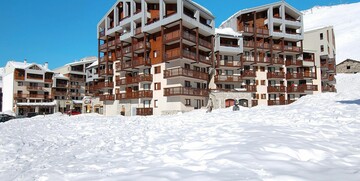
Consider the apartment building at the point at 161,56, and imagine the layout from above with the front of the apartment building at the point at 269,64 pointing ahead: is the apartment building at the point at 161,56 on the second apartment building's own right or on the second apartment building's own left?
on the second apartment building's own right

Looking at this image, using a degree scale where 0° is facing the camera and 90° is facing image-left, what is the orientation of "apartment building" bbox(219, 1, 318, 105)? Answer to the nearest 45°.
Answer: approximately 0°
